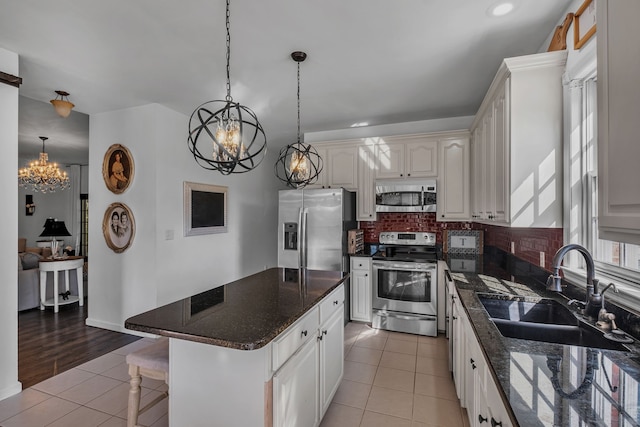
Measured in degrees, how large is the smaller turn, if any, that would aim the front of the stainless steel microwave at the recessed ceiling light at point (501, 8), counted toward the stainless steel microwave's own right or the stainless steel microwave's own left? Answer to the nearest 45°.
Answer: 0° — it already faces it

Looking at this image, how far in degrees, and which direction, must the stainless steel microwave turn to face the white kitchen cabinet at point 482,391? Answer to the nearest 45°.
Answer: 0° — it already faces it

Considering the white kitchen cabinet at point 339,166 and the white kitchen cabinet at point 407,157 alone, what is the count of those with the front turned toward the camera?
2

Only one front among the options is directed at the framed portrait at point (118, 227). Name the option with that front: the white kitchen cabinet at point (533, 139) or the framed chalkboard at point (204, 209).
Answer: the white kitchen cabinet

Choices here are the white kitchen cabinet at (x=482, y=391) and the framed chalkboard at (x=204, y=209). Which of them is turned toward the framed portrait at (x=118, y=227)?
the white kitchen cabinet

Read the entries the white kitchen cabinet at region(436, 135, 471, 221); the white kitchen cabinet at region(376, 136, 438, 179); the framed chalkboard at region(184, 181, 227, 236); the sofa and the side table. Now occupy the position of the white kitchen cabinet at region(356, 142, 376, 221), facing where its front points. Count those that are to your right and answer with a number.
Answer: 3

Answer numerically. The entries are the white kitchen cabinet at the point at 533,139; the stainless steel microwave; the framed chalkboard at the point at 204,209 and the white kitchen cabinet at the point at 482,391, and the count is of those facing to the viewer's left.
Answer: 2

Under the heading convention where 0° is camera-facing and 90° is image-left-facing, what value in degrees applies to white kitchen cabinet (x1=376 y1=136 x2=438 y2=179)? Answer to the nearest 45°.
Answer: approximately 0°

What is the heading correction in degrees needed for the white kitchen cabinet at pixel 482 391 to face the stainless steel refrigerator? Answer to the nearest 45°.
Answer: approximately 45° to its right

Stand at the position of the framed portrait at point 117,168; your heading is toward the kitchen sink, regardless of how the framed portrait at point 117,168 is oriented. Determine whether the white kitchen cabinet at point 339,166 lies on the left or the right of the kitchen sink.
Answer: left
